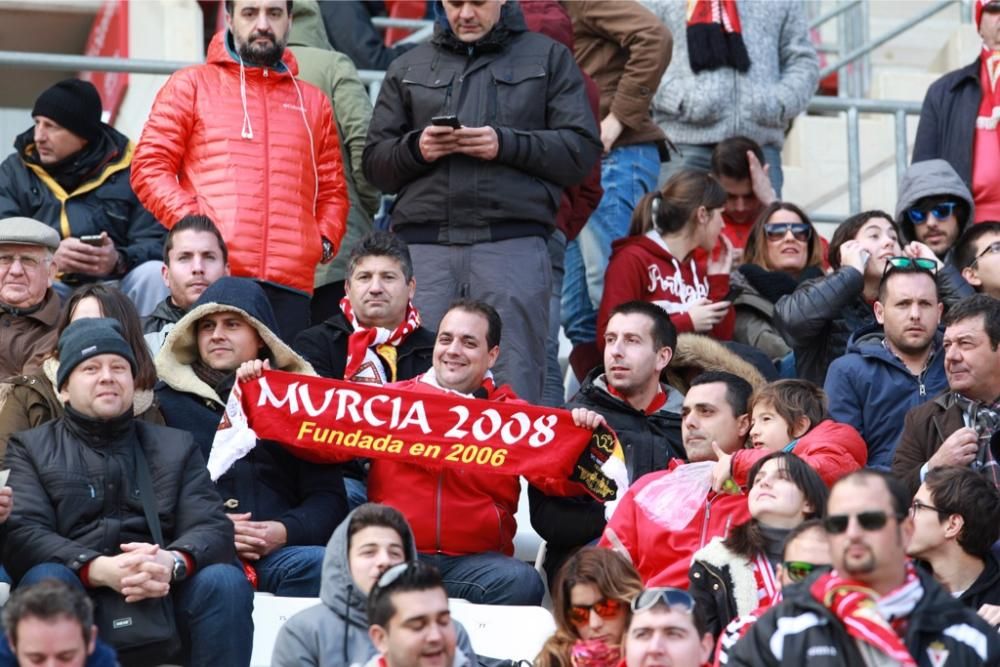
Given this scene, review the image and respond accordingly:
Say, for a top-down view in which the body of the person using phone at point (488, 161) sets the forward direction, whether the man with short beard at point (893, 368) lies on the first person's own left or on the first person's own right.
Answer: on the first person's own left

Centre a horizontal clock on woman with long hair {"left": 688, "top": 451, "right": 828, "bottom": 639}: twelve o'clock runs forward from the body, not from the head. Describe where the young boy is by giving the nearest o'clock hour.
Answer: The young boy is roughly at 5 o'clock from the woman with long hair.

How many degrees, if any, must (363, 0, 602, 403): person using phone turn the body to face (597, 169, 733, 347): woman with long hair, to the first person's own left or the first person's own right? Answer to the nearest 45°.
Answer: approximately 135° to the first person's own left

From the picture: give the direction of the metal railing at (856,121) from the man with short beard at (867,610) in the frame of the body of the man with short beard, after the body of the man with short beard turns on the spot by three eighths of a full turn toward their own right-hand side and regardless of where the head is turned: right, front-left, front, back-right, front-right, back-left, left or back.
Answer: front-right

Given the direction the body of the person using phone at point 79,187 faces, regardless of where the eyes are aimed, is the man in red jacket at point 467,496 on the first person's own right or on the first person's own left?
on the first person's own left

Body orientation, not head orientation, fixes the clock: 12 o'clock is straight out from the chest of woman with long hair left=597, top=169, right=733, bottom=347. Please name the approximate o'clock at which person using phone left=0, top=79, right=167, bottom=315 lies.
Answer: The person using phone is roughly at 4 o'clock from the woman with long hair.

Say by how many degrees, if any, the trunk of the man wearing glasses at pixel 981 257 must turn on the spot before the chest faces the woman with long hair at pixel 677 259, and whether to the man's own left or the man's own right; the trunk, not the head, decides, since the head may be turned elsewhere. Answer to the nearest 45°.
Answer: approximately 135° to the man's own right

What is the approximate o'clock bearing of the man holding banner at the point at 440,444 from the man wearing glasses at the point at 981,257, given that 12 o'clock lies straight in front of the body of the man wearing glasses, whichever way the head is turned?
The man holding banner is roughly at 3 o'clock from the man wearing glasses.

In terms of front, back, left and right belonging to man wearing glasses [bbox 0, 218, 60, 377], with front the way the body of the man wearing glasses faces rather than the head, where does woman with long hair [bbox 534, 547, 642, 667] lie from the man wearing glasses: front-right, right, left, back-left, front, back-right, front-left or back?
left
